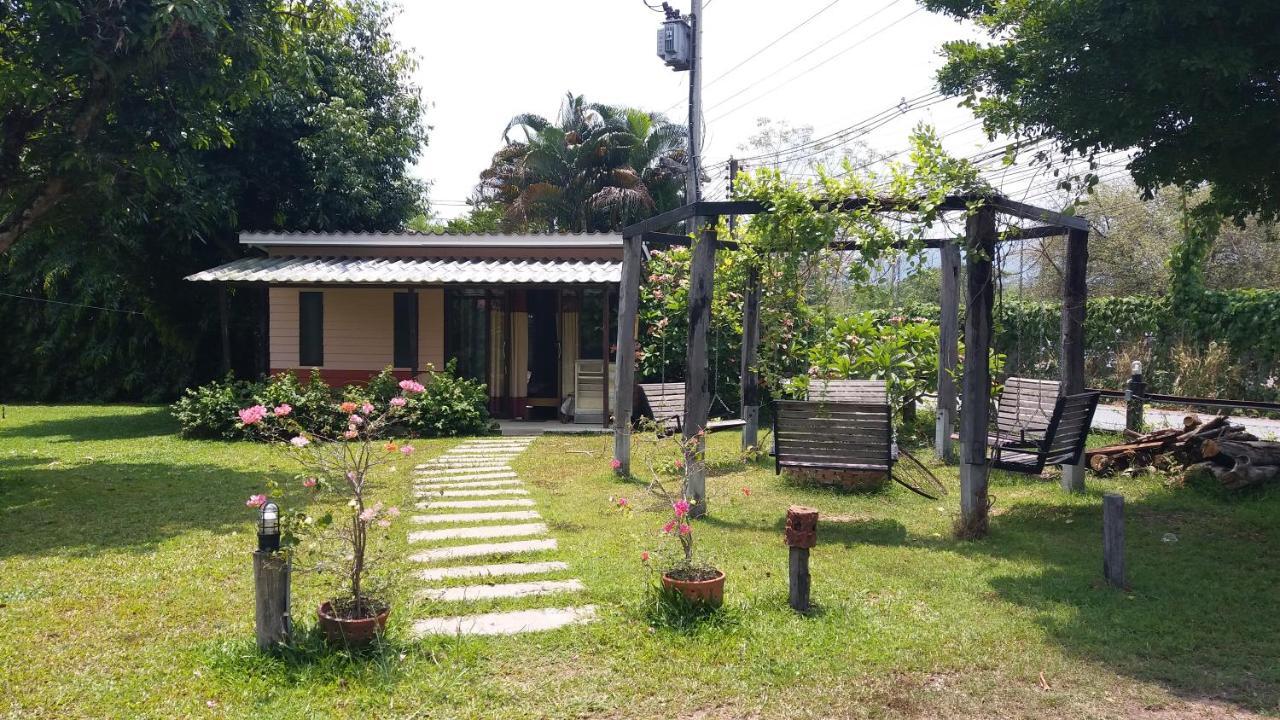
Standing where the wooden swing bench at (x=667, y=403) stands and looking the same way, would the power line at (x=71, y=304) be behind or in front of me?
behind

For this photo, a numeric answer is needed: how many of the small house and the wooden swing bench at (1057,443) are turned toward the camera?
1

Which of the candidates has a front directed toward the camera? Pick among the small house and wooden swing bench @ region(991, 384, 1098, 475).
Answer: the small house

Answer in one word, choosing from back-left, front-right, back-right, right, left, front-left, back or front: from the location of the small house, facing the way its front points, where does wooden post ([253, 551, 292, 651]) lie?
front

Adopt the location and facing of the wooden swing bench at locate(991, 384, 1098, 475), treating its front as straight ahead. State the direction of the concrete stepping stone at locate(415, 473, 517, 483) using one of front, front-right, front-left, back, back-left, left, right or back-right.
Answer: front-left

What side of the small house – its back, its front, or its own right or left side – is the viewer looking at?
front

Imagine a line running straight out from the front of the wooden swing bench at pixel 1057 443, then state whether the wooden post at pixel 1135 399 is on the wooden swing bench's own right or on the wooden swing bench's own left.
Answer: on the wooden swing bench's own right

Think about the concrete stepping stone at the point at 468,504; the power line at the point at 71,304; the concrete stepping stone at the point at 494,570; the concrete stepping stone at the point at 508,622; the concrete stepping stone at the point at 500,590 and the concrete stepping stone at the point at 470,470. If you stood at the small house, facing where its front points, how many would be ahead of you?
5

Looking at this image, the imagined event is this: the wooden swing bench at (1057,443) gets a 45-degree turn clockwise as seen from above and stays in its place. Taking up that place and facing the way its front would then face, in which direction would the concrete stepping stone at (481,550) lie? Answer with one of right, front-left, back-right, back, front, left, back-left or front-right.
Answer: back-left

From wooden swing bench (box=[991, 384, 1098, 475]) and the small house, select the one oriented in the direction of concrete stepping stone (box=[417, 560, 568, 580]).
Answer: the small house

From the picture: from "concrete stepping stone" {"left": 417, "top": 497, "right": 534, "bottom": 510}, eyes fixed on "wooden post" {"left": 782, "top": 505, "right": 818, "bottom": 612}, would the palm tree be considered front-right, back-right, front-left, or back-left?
back-left

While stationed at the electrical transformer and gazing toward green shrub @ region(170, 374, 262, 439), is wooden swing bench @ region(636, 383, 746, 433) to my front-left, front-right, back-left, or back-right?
front-left

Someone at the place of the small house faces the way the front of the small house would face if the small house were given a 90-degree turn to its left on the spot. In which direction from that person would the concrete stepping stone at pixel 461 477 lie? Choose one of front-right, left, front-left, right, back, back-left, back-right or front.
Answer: right

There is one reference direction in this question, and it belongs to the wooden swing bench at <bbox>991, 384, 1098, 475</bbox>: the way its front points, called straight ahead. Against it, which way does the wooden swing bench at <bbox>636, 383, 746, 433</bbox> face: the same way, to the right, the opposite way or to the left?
the opposite way

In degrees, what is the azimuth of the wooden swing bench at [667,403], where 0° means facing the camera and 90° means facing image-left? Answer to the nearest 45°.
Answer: approximately 315°

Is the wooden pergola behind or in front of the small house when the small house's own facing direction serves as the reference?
in front

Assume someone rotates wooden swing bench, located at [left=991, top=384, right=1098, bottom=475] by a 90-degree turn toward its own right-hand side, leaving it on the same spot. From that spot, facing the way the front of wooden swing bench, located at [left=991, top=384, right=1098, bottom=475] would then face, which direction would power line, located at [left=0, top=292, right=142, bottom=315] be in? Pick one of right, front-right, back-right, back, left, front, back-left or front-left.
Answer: back-left

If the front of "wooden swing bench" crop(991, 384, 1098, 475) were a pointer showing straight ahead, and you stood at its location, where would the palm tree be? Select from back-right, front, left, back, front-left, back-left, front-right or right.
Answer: front
